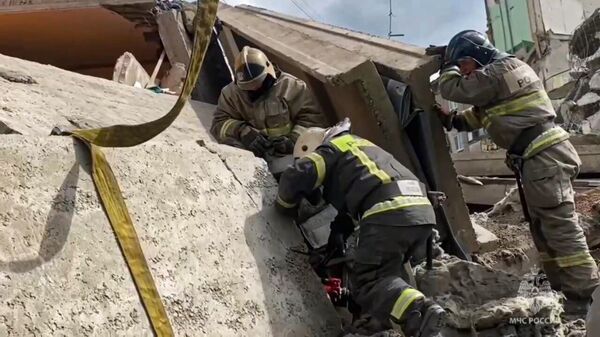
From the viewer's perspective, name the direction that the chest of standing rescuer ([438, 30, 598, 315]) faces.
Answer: to the viewer's left

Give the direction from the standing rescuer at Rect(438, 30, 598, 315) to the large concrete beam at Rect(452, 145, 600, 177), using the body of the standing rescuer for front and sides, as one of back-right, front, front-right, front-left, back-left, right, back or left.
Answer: right

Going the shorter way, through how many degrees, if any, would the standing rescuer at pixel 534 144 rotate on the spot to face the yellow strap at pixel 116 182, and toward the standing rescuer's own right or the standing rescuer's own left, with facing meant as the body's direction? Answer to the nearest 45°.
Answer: approximately 45° to the standing rescuer's own left

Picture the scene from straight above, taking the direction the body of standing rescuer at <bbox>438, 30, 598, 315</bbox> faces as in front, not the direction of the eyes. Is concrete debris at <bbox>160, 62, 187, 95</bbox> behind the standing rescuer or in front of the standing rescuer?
in front

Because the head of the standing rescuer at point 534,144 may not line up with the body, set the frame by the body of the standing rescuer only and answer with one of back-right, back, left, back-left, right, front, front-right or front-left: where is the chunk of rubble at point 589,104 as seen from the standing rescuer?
right

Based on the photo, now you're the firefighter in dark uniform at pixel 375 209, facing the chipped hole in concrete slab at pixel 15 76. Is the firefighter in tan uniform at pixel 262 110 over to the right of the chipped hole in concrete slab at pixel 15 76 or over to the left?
right

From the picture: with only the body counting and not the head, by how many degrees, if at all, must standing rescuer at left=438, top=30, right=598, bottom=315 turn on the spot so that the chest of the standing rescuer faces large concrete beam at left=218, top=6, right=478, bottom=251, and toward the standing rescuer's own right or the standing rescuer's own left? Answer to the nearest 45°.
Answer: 0° — they already face it

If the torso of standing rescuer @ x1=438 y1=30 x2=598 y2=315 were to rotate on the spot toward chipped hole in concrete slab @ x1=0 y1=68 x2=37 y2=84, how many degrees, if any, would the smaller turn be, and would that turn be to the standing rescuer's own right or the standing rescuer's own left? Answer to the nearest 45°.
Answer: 0° — they already face it

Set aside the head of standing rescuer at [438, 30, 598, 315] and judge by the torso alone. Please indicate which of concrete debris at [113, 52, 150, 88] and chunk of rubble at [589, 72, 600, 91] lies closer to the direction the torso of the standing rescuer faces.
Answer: the concrete debris

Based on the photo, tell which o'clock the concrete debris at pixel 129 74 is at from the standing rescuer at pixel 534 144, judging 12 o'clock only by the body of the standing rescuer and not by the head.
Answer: The concrete debris is roughly at 1 o'clock from the standing rescuer.

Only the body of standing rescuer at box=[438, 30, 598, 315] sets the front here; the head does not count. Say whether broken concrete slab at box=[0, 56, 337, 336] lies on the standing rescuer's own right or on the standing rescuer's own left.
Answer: on the standing rescuer's own left

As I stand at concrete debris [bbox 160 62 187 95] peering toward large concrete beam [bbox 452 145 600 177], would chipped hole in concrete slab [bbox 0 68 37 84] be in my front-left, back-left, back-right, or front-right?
back-right

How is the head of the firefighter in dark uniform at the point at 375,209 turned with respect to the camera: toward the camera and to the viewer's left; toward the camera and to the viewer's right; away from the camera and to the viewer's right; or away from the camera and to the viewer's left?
away from the camera and to the viewer's left

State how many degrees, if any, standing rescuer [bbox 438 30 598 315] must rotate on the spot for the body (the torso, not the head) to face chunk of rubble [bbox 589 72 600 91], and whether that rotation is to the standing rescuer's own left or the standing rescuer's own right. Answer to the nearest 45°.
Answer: approximately 90° to the standing rescuer's own right

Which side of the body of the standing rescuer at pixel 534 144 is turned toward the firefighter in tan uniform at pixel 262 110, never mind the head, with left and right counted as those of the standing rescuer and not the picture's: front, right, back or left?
front
